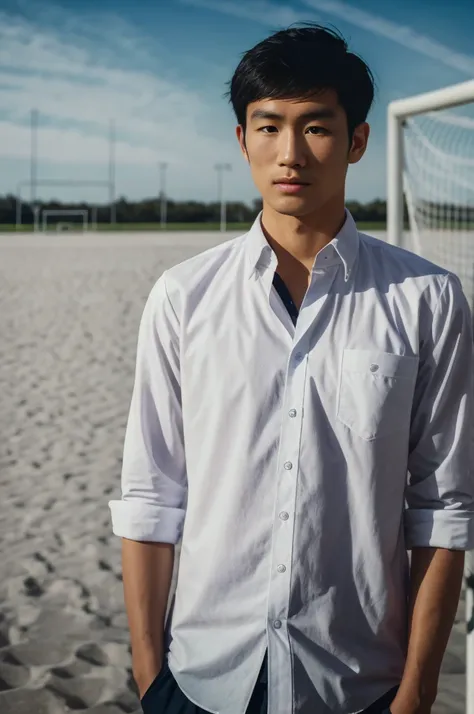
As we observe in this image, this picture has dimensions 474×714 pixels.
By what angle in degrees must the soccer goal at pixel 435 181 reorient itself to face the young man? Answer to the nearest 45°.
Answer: approximately 45° to its left

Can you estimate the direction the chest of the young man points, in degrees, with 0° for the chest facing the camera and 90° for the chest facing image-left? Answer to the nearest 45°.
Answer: approximately 0°

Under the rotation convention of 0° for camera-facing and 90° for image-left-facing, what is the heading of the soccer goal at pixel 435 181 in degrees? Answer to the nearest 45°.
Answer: approximately 45°

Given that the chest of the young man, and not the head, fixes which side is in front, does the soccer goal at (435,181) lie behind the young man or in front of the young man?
behind
